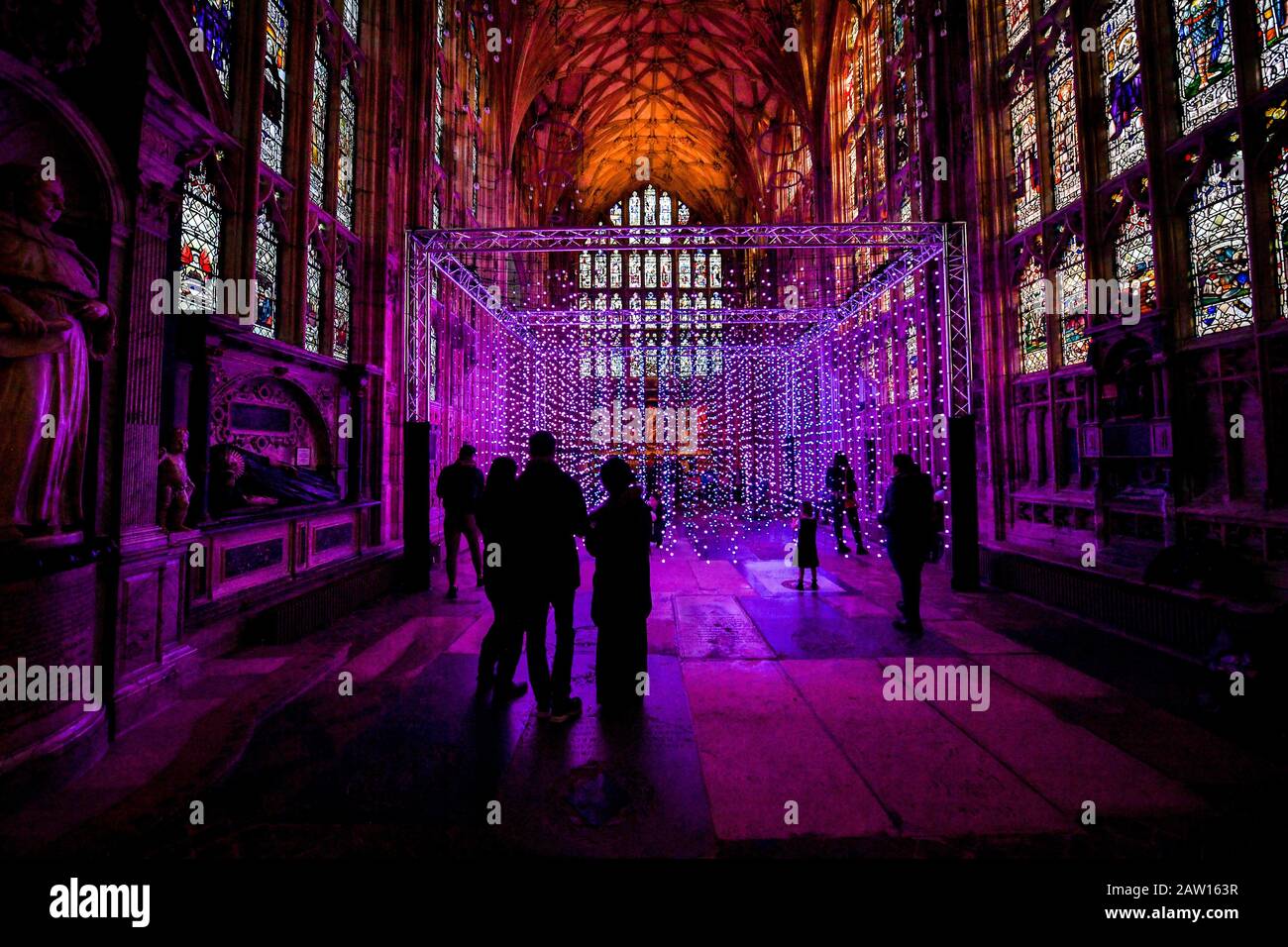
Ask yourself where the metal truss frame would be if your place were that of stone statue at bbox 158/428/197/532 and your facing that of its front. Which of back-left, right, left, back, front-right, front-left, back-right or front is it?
front

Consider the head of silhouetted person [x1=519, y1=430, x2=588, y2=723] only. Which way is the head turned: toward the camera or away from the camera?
away from the camera

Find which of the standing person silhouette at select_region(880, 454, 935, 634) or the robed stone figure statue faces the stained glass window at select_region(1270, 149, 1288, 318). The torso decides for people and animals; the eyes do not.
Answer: the robed stone figure statue

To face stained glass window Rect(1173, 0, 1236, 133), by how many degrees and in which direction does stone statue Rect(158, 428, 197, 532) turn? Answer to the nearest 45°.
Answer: approximately 45° to its right

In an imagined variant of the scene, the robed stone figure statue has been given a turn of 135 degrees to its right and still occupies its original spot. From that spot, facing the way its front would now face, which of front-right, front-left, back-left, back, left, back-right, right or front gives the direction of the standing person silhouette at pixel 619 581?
back-left

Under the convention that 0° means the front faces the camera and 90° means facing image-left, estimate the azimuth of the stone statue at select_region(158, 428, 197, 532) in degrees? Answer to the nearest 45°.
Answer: approximately 270°

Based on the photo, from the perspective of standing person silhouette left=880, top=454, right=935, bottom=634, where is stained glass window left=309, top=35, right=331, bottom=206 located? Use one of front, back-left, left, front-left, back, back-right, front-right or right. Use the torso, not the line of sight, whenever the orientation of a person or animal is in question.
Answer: front-left

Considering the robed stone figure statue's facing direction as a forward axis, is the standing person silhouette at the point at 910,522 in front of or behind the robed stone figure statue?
in front

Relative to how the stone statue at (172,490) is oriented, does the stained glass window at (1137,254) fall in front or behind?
in front

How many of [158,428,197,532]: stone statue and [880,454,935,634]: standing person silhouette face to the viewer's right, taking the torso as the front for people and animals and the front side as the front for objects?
1

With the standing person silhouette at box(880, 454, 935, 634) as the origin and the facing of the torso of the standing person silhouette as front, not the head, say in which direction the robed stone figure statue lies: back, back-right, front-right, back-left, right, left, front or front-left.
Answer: left

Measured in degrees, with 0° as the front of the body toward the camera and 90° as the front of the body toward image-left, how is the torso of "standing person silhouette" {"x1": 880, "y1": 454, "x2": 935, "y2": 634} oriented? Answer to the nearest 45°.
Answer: approximately 135°

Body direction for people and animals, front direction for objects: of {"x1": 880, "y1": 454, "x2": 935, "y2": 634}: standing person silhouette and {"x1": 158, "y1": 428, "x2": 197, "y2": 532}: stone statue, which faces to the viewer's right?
the stone statue

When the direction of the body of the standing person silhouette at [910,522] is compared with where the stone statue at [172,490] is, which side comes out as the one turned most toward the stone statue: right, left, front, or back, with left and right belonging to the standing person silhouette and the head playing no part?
left

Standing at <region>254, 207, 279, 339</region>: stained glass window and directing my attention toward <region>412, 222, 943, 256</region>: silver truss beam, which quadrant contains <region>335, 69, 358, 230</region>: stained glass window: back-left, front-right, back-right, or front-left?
front-left

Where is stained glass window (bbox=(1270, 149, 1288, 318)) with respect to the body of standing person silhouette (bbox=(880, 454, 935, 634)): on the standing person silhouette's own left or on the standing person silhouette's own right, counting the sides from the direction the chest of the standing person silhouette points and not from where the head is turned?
on the standing person silhouette's own right

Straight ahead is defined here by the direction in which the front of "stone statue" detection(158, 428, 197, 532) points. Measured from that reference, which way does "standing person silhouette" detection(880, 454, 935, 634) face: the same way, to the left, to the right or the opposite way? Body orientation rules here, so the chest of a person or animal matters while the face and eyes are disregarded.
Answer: to the left
